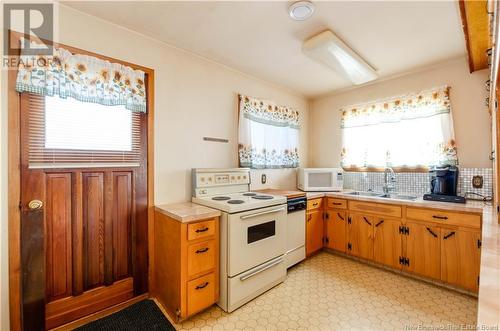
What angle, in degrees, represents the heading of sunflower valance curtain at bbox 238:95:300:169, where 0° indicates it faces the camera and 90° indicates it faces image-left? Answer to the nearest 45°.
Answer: approximately 315°

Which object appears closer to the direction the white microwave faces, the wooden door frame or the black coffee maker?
the wooden door frame

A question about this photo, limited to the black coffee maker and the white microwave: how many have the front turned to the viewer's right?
0

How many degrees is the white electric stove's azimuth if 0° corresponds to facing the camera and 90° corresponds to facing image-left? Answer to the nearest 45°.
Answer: approximately 315°

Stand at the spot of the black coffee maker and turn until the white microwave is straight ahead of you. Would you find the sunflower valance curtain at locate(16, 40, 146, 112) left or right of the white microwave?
left

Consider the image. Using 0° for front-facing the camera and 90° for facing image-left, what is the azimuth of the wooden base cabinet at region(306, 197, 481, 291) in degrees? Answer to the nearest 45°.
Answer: approximately 45°

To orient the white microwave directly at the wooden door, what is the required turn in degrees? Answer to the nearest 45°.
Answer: approximately 45° to its right
